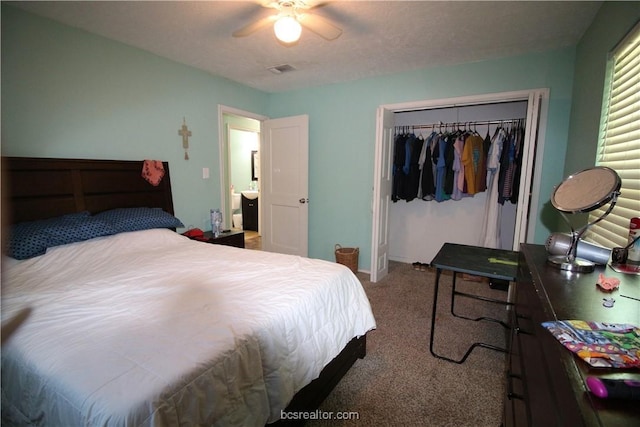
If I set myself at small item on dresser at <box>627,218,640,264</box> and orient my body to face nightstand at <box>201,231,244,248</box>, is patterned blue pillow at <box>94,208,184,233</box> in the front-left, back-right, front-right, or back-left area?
front-left

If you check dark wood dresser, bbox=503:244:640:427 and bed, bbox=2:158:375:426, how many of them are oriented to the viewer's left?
1

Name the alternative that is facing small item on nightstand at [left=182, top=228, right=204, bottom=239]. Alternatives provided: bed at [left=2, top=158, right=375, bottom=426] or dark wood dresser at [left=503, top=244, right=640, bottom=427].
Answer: the dark wood dresser

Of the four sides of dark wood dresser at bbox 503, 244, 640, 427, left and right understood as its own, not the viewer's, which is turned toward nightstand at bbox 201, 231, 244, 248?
front

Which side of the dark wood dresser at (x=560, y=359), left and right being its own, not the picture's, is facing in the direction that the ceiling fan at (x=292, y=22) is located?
front

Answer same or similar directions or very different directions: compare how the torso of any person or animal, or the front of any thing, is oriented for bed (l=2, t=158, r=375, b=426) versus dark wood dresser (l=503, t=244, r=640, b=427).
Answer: very different directions

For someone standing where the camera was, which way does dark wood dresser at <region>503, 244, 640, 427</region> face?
facing to the left of the viewer

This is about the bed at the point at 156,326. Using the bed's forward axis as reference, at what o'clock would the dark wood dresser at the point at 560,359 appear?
The dark wood dresser is roughly at 12 o'clock from the bed.

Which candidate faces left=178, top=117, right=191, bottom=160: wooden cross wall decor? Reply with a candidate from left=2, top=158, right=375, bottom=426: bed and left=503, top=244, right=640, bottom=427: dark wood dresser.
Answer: the dark wood dresser

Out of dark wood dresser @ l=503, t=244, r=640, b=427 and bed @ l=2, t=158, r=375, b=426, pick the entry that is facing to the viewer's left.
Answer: the dark wood dresser

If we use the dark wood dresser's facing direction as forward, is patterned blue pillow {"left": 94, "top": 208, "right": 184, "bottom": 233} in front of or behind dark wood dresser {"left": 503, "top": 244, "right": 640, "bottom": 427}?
in front

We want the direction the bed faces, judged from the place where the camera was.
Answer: facing the viewer and to the right of the viewer

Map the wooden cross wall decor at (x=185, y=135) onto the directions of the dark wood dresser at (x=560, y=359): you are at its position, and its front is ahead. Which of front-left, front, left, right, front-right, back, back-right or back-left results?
front

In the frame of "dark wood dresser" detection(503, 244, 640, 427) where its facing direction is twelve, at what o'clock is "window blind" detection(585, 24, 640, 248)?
The window blind is roughly at 3 o'clock from the dark wood dresser.

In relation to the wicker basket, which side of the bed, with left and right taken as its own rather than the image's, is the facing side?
left
